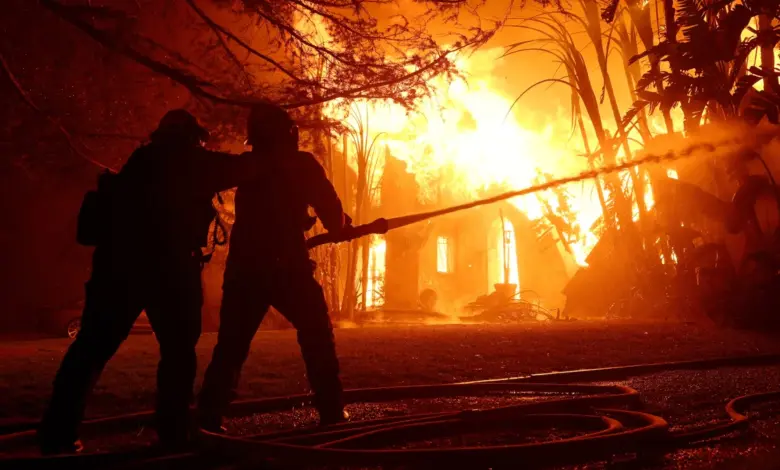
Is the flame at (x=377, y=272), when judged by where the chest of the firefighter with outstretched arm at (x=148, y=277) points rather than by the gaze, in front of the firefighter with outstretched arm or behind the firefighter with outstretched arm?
in front

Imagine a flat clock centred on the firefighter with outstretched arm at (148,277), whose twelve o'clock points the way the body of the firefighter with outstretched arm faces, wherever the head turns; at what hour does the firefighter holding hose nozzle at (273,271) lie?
The firefighter holding hose nozzle is roughly at 1 o'clock from the firefighter with outstretched arm.

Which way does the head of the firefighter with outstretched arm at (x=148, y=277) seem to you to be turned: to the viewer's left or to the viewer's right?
to the viewer's right

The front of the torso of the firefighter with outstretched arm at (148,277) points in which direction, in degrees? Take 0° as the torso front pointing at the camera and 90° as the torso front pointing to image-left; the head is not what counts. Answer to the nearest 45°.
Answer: approximately 225°

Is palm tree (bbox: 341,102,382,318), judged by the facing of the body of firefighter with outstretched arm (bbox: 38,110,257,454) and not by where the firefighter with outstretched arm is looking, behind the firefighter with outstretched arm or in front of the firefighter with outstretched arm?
in front
